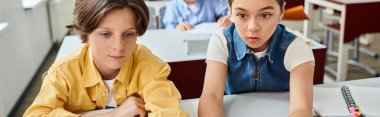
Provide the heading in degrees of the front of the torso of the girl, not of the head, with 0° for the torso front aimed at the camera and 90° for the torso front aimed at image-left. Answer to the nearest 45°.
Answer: approximately 0°

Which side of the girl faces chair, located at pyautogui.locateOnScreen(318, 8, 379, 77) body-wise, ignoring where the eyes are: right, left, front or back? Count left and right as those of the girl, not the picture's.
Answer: back

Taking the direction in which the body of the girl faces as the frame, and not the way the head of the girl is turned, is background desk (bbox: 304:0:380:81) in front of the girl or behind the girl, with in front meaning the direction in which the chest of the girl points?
behind

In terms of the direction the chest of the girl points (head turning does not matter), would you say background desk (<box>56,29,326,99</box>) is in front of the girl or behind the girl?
behind
